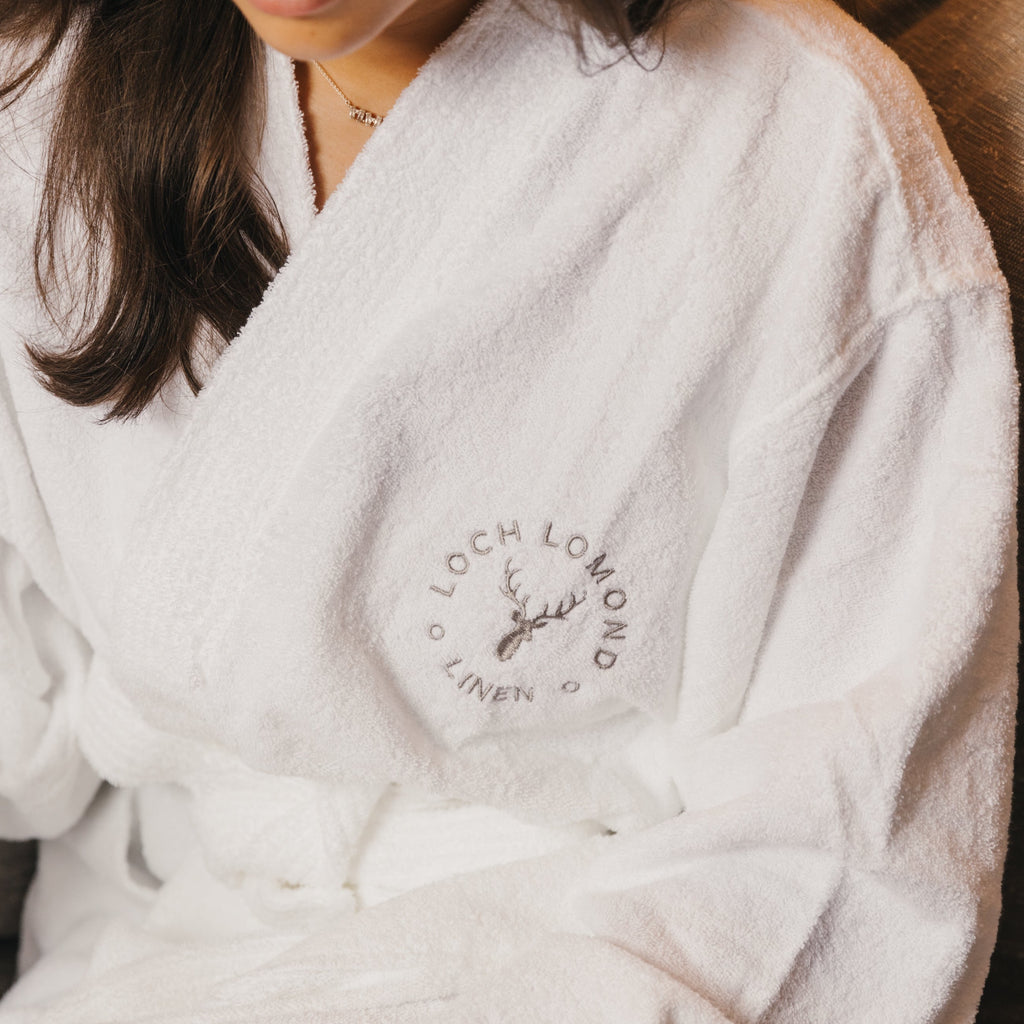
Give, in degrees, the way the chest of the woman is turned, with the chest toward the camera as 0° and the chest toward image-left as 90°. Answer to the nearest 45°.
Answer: approximately 45°
